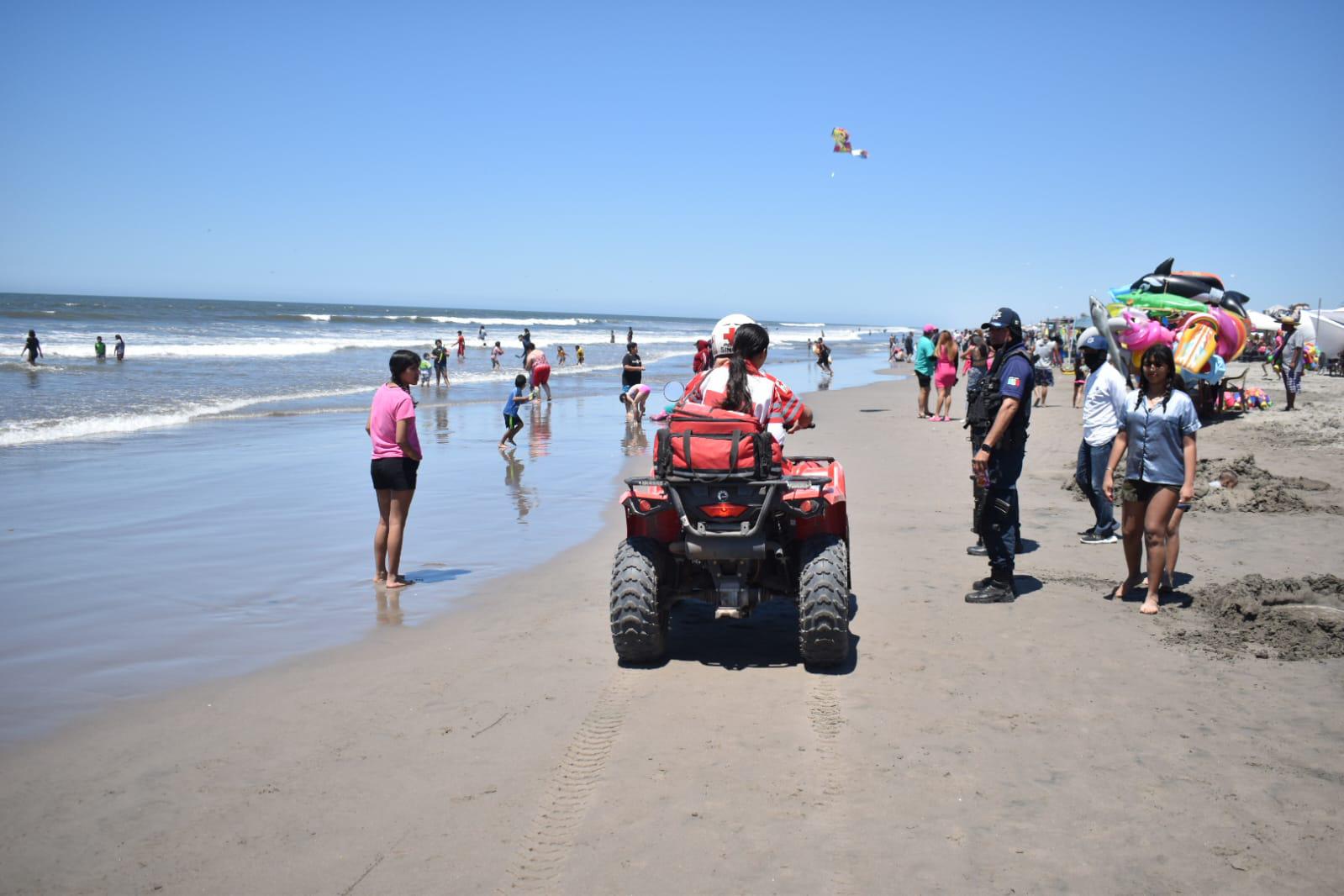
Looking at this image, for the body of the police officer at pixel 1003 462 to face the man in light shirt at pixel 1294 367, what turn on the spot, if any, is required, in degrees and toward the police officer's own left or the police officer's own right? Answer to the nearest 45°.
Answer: approximately 90° to the police officer's own right

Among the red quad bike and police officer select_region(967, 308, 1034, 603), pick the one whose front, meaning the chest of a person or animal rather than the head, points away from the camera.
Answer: the red quad bike

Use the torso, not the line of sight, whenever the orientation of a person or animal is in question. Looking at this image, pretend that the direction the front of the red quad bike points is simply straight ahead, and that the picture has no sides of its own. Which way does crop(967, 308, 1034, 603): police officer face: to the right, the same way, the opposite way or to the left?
to the left

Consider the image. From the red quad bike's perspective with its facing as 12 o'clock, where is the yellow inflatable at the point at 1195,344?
The yellow inflatable is roughly at 1 o'clock from the red quad bike.

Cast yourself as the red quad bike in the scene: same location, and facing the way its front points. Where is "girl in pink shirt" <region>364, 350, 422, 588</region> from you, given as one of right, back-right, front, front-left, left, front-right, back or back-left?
front-left

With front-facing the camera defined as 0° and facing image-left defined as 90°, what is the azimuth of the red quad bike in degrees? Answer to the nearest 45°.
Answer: approximately 180°

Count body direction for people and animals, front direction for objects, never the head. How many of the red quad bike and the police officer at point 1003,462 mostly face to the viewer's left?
1

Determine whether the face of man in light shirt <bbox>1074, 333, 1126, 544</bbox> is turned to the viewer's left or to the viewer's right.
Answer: to the viewer's left

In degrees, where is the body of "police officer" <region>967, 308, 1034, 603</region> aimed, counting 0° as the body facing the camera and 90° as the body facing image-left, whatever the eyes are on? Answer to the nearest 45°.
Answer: approximately 90°

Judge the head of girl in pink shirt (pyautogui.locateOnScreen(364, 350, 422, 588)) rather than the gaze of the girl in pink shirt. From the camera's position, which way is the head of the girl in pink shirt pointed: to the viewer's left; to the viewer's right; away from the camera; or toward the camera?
to the viewer's right
